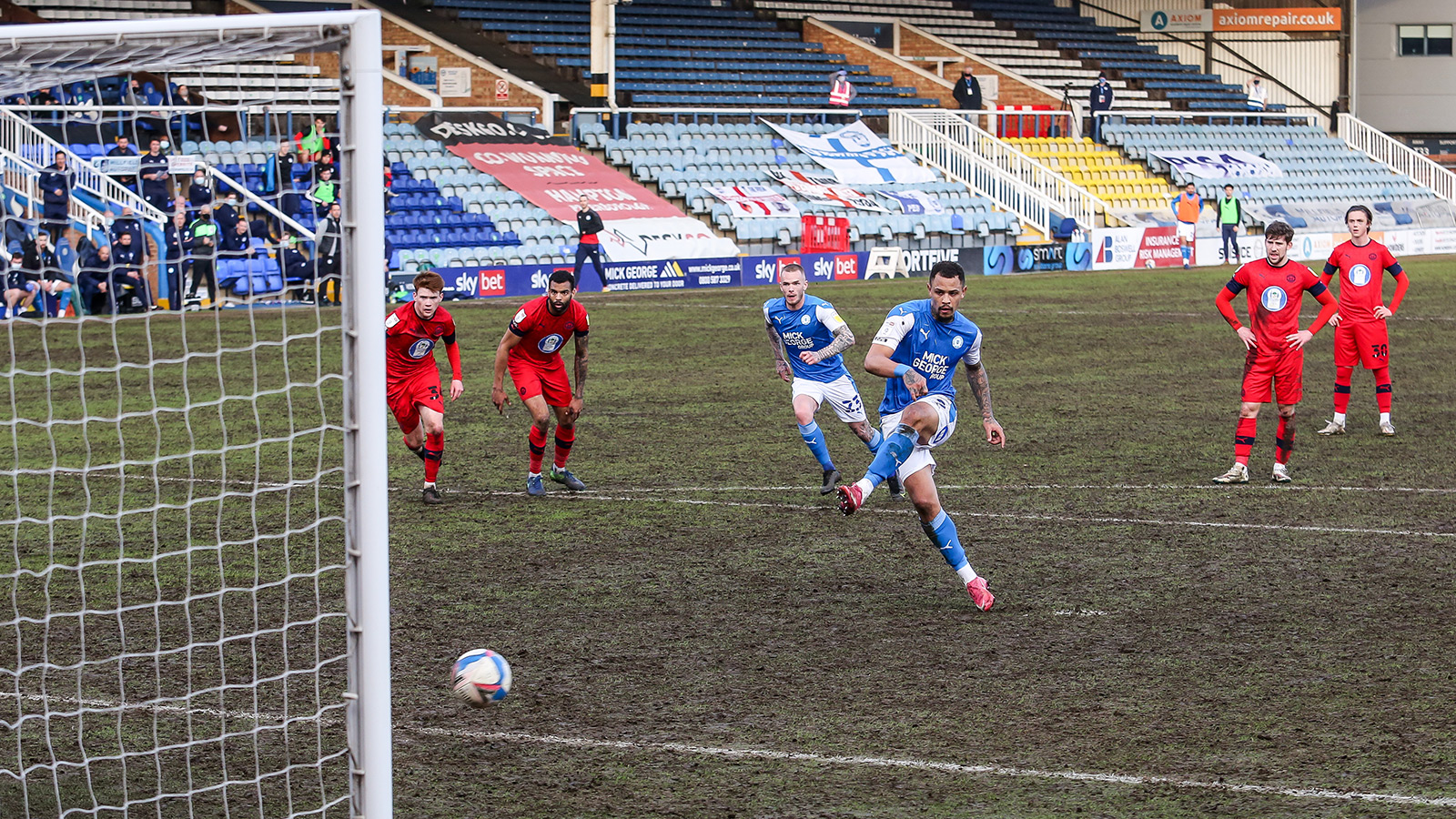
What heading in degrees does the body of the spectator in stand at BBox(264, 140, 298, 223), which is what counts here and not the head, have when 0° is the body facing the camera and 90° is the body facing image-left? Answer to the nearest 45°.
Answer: approximately 0°

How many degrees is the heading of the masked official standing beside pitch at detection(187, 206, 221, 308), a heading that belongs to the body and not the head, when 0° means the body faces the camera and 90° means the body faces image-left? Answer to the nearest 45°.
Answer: approximately 315°

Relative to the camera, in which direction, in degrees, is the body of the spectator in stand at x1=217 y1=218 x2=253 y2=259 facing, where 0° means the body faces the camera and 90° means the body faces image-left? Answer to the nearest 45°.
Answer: approximately 315°

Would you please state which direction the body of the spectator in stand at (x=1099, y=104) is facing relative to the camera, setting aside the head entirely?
toward the camera

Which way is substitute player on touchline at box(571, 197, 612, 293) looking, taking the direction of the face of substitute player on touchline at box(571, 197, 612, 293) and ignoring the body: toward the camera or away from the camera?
toward the camera

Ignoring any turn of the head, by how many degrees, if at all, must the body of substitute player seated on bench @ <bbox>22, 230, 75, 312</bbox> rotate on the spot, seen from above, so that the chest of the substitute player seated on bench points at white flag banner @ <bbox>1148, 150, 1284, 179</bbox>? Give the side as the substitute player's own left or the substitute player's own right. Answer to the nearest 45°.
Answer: approximately 90° to the substitute player's own left

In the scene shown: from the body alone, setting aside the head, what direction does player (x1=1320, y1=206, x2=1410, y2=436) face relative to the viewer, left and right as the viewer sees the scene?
facing the viewer

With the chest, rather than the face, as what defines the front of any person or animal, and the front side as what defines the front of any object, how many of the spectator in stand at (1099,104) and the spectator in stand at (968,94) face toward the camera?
2

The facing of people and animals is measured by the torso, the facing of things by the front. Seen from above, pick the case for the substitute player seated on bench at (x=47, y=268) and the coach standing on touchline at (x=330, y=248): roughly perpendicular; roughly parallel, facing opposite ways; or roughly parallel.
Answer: roughly parallel

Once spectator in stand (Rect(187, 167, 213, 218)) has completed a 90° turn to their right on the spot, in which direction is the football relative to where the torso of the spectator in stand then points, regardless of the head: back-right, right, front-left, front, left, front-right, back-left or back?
left
